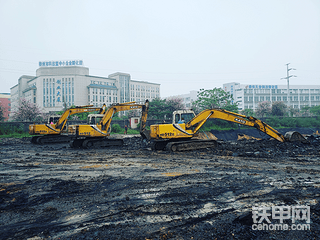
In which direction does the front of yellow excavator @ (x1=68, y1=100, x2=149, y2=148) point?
to the viewer's right

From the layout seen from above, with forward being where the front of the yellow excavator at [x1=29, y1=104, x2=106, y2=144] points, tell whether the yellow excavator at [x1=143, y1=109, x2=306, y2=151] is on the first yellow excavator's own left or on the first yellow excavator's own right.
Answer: on the first yellow excavator's own right

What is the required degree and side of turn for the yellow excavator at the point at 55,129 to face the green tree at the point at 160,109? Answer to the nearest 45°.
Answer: approximately 45° to its left

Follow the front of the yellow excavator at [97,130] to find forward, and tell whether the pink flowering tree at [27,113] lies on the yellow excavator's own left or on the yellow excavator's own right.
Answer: on the yellow excavator's own left

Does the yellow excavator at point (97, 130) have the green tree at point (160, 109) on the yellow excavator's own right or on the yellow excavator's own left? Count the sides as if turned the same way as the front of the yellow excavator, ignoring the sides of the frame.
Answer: on the yellow excavator's own left

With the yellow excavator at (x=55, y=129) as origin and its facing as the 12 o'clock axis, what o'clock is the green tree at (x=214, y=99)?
The green tree is roughly at 11 o'clock from the yellow excavator.

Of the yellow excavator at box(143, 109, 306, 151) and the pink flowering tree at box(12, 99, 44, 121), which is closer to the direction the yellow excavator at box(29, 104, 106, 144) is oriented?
the yellow excavator

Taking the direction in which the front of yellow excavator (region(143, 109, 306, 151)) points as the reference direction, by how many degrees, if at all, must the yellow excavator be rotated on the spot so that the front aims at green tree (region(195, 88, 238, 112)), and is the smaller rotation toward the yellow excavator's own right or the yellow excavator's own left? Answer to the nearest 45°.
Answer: approximately 90° to the yellow excavator's own left

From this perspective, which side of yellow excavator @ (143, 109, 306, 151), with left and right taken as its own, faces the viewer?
right

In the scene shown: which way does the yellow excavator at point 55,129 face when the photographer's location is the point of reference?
facing to the right of the viewer

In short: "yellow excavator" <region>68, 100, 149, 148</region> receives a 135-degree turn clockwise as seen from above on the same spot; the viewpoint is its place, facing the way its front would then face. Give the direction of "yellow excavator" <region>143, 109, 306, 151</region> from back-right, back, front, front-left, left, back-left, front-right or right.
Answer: left
